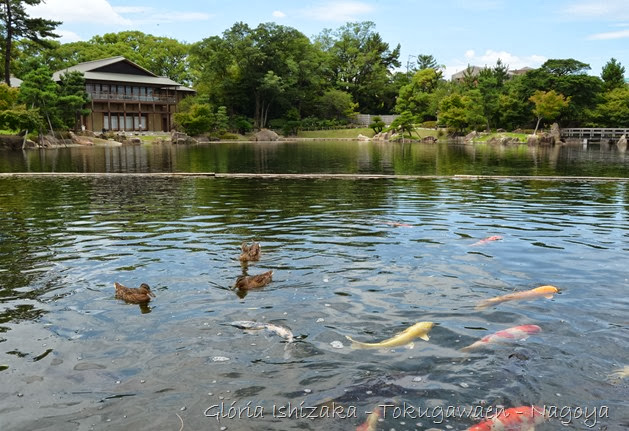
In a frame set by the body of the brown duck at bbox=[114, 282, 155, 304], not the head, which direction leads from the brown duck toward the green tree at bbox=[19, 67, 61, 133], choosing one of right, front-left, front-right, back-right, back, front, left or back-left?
back-left

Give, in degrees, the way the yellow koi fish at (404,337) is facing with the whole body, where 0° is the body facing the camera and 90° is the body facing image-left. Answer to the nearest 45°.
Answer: approximately 225°

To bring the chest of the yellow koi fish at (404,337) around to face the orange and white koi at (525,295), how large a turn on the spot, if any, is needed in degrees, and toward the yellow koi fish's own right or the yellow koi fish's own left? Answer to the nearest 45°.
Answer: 0° — it already faces it

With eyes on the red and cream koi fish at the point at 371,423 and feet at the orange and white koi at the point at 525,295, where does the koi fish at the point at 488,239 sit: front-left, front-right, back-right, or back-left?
back-right

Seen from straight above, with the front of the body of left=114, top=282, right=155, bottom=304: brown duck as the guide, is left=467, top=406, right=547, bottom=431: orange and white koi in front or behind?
in front

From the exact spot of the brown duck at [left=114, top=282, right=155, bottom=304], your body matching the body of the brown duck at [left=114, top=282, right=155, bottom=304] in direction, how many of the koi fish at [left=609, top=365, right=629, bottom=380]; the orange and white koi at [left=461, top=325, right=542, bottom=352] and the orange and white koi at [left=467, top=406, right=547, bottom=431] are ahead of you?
3

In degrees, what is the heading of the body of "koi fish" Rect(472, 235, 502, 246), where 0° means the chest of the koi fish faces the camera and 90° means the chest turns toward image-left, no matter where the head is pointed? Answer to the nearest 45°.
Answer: approximately 225°

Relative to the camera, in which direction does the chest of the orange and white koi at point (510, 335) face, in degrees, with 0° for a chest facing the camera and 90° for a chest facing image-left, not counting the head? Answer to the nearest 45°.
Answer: approximately 225°
